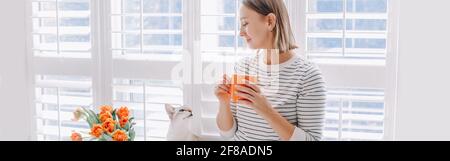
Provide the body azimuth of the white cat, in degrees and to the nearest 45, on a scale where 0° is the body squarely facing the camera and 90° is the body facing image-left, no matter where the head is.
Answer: approximately 315°

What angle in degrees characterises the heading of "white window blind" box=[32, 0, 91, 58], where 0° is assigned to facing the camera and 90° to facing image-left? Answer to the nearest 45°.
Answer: approximately 0°

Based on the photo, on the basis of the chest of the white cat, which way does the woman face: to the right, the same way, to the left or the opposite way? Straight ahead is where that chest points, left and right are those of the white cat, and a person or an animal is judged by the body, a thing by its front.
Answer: to the right

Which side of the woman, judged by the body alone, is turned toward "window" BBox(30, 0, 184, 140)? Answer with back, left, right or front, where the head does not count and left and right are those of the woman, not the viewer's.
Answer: right

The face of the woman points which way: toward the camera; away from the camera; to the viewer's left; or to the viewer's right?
to the viewer's left

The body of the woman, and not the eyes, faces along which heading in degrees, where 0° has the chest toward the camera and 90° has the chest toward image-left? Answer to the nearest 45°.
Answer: approximately 45°
